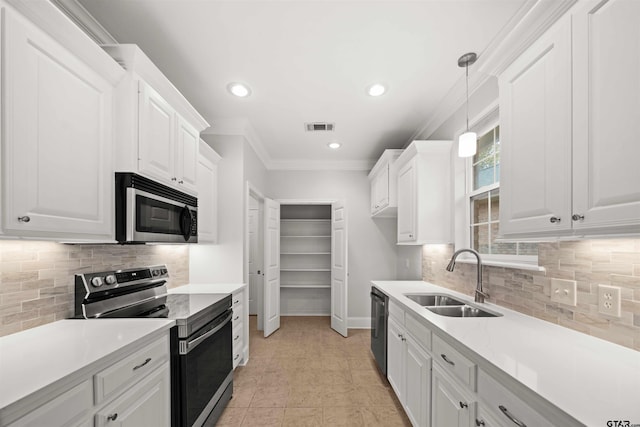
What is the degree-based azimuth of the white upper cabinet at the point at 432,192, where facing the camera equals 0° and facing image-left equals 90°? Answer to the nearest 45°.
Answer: approximately 90°

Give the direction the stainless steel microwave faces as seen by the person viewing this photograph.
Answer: facing the viewer and to the right of the viewer

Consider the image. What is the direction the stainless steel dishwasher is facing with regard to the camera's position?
facing to the left of the viewer

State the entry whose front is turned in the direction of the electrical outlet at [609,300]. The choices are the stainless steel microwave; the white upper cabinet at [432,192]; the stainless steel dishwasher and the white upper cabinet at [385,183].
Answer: the stainless steel microwave

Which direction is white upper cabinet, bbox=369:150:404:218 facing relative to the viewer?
to the viewer's left

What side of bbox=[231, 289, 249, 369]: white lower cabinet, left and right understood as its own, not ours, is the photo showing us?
right

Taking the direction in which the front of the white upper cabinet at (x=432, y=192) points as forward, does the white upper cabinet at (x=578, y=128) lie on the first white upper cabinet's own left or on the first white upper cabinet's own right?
on the first white upper cabinet's own left

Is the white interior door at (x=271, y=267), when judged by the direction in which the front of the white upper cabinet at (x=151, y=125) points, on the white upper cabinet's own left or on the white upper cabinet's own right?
on the white upper cabinet's own left

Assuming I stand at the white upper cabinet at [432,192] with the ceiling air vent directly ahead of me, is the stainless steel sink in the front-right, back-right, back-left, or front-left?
back-left
